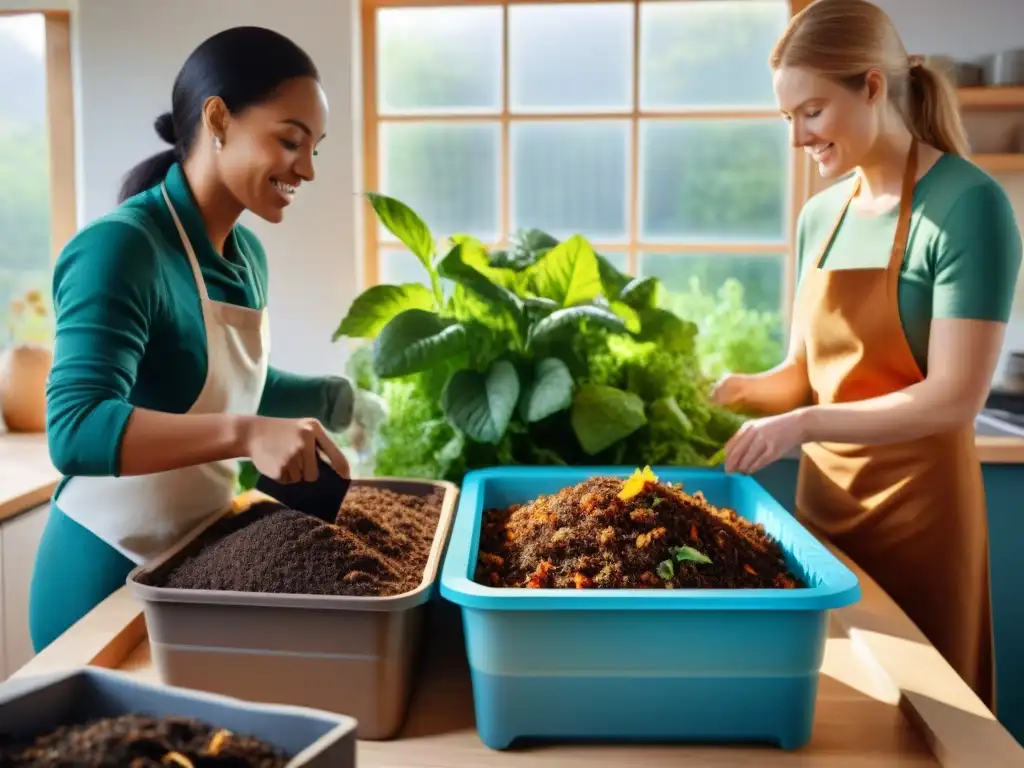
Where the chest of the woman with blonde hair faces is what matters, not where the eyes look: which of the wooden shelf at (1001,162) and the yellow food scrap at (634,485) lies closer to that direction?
the yellow food scrap

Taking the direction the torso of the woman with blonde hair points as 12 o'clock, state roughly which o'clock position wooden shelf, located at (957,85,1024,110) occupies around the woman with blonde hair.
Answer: The wooden shelf is roughly at 5 o'clock from the woman with blonde hair.

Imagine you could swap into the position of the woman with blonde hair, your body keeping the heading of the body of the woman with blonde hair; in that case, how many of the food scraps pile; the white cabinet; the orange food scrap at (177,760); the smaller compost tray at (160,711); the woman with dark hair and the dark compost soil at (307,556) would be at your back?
0

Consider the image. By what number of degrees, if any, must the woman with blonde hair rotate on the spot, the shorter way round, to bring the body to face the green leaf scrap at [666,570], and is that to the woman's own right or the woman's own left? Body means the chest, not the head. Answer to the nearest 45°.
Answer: approximately 45° to the woman's own left

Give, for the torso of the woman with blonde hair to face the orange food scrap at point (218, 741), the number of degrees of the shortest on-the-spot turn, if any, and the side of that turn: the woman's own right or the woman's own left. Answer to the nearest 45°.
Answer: approximately 45° to the woman's own left

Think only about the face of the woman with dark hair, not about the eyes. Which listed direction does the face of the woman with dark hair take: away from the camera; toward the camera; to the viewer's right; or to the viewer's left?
to the viewer's right

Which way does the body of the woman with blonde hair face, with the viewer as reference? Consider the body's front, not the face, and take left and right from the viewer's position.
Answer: facing the viewer and to the left of the viewer

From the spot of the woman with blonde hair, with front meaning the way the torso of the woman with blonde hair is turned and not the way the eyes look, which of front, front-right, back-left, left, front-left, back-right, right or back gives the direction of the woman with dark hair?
front

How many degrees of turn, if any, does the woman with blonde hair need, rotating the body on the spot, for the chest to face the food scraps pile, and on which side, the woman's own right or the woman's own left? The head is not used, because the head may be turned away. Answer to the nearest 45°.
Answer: approximately 45° to the woman's own left

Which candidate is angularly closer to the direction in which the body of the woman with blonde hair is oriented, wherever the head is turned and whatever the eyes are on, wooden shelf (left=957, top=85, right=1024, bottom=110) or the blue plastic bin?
the blue plastic bin

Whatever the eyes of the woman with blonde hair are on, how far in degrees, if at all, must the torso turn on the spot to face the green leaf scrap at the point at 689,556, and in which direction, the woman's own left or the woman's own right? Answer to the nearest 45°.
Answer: approximately 45° to the woman's own left

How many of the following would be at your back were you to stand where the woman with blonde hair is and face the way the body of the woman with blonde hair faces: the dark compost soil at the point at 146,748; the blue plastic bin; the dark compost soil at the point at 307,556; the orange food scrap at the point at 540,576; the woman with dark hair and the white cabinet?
0

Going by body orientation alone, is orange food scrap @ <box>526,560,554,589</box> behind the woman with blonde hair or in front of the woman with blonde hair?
in front

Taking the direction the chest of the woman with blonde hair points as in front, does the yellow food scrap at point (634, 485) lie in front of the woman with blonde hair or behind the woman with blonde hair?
in front

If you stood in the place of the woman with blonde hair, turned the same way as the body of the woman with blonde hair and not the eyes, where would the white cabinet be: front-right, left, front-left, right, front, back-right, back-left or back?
front-right
